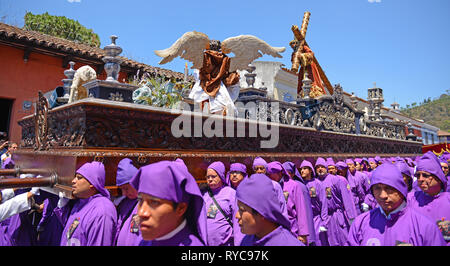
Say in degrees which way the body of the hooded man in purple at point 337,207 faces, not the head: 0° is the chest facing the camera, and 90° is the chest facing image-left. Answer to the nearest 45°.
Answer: approximately 45°

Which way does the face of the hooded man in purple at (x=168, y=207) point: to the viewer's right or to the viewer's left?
to the viewer's left

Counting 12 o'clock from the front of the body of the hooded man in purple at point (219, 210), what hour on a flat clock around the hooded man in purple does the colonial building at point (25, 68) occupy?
The colonial building is roughly at 3 o'clock from the hooded man in purple.

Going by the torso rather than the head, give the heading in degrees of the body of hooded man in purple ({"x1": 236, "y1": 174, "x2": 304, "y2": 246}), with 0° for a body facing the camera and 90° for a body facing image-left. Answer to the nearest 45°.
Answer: approximately 90°

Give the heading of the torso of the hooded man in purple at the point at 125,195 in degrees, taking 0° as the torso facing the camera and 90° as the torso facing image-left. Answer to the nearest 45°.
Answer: approximately 45°

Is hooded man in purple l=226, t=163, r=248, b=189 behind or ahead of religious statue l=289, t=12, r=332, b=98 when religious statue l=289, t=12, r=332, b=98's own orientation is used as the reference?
ahead

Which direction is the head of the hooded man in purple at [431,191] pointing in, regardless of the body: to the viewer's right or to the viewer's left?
to the viewer's left

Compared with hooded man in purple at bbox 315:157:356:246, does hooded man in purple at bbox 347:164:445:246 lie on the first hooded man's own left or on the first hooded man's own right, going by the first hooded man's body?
on the first hooded man's own left

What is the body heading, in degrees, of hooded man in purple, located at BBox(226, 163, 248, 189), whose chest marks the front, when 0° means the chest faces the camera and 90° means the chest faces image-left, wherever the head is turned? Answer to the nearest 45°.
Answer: approximately 45°
